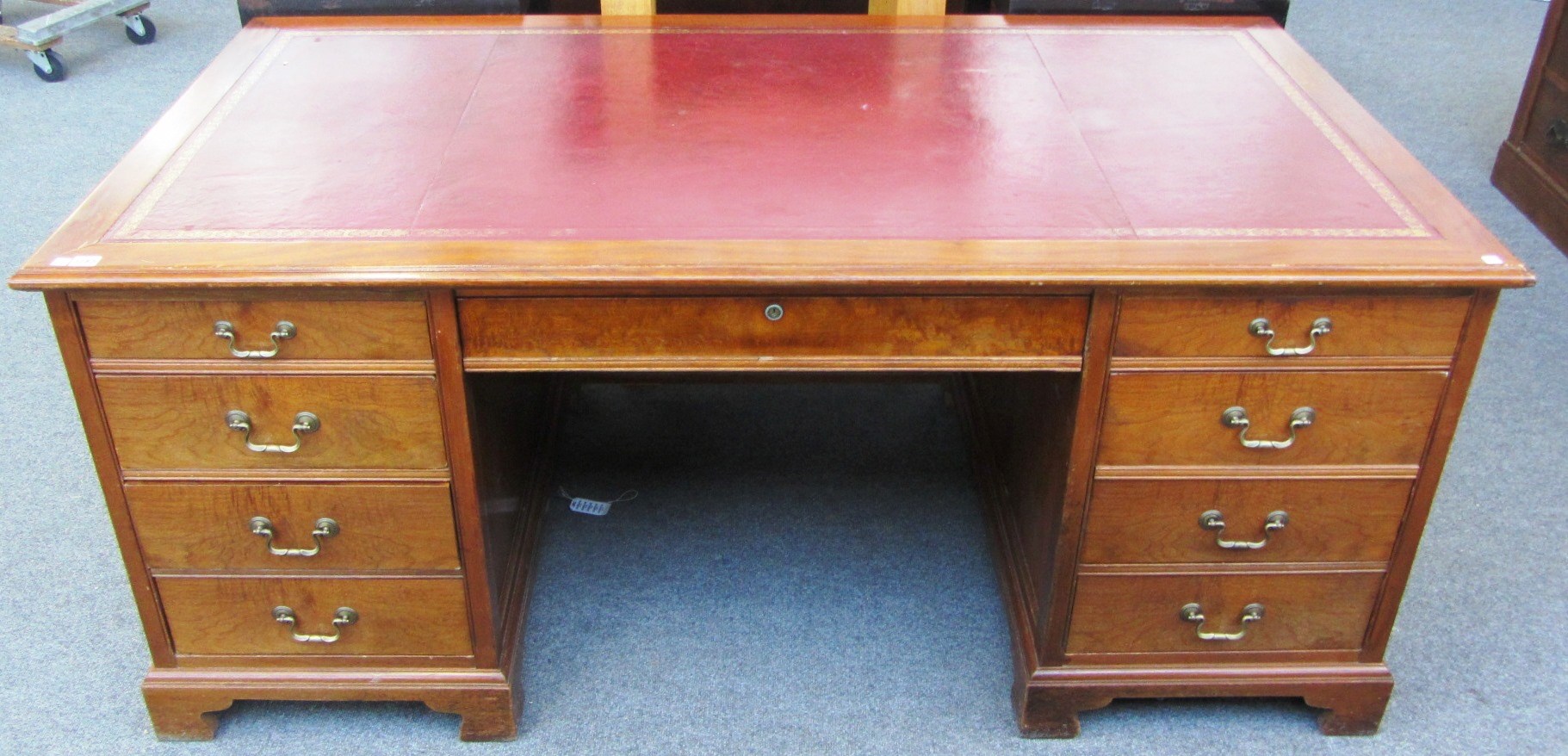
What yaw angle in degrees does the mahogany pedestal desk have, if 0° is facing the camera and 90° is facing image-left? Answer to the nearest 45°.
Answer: approximately 0°

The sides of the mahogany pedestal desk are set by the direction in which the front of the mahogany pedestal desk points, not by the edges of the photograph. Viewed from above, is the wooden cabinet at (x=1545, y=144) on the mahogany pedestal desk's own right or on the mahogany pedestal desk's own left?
on the mahogany pedestal desk's own left
